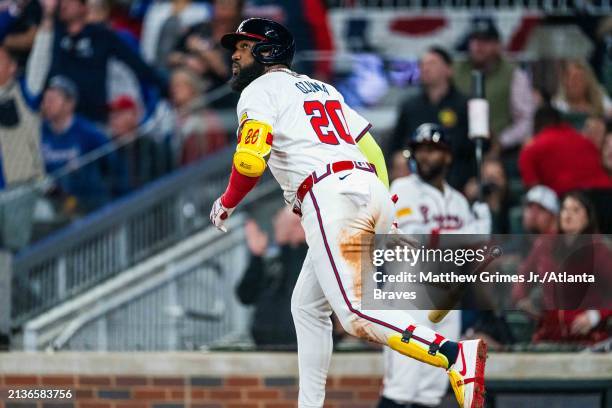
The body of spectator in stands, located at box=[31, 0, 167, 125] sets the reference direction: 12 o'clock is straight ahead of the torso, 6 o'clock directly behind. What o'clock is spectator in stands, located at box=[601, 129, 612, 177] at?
spectator in stands, located at box=[601, 129, 612, 177] is roughly at 10 o'clock from spectator in stands, located at box=[31, 0, 167, 125].

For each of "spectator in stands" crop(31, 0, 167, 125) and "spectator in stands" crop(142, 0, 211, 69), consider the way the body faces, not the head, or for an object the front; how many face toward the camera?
2

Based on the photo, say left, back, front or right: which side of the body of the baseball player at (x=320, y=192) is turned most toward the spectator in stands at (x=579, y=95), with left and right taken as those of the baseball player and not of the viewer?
right

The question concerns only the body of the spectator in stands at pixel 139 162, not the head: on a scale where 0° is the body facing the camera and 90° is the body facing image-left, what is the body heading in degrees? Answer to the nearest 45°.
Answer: approximately 45°

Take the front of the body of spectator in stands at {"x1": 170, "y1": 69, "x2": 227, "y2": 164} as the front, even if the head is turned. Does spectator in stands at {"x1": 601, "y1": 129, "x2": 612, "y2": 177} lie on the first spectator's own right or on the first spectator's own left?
on the first spectator's own left

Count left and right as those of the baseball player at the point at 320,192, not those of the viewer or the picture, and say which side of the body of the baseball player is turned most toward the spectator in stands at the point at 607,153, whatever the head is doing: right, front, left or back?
right

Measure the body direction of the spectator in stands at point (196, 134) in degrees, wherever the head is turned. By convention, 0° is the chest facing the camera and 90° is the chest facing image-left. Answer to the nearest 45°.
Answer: approximately 45°

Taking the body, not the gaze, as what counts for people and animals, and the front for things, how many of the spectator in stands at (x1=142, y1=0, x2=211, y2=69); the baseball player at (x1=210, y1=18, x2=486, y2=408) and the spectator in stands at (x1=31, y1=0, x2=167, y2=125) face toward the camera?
2
